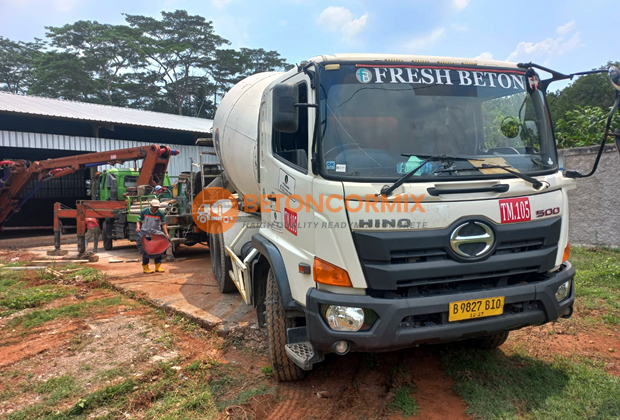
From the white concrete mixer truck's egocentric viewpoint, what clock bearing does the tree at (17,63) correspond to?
The tree is roughly at 6 o'clock from the white concrete mixer truck.

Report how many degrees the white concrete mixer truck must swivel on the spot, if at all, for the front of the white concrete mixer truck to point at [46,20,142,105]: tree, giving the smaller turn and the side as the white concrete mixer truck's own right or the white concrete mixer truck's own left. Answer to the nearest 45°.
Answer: approximately 180°

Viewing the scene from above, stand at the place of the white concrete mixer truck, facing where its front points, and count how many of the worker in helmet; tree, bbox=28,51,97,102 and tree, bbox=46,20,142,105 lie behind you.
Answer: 3

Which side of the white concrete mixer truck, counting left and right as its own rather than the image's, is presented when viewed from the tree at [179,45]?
back

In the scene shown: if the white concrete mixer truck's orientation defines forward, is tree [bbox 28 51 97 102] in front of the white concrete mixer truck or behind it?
behind

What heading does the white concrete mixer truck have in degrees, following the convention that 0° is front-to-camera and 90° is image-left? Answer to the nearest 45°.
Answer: approximately 315°

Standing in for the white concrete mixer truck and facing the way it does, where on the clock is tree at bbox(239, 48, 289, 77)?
The tree is roughly at 7 o'clock from the white concrete mixer truck.

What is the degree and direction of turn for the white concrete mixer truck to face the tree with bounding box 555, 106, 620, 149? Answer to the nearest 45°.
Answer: approximately 90° to its left

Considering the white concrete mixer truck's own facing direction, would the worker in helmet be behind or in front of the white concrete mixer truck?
behind
